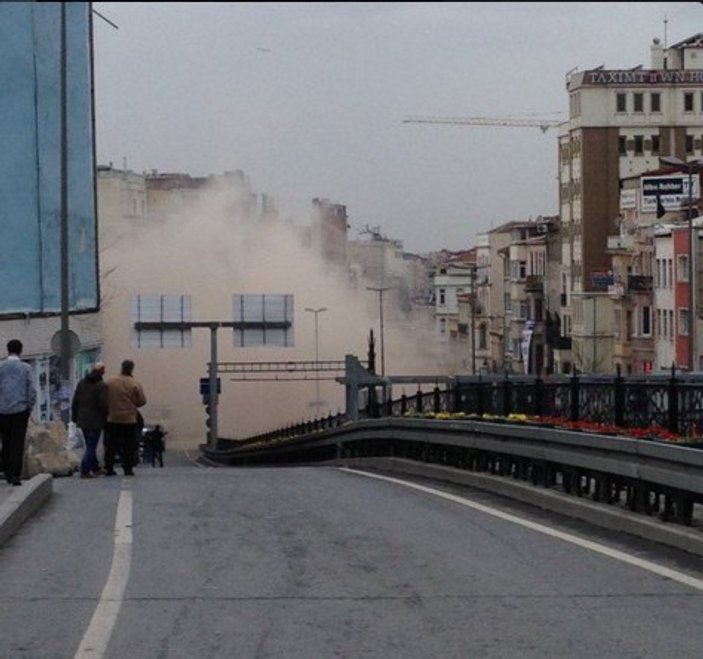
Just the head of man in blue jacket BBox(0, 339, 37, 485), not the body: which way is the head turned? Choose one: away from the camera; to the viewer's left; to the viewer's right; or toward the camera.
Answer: away from the camera

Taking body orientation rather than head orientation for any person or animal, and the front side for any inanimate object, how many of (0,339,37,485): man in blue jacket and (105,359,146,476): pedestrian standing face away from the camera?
2

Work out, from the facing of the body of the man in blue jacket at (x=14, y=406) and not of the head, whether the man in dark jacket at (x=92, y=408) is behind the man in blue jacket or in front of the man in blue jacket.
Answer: in front

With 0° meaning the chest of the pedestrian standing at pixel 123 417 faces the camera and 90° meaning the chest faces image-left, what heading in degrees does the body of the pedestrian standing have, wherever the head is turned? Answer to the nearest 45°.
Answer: approximately 180°

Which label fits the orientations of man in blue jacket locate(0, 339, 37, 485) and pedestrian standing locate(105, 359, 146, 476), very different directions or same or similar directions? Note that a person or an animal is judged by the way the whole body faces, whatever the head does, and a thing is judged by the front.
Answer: same or similar directions

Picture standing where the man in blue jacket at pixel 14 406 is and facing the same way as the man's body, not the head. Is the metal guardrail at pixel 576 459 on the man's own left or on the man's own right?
on the man's own right

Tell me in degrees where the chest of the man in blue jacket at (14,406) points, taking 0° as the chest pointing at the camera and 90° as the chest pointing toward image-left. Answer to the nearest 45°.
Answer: approximately 180°

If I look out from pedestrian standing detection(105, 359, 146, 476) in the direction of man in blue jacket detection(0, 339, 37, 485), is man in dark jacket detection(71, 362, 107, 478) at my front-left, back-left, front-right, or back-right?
front-right
